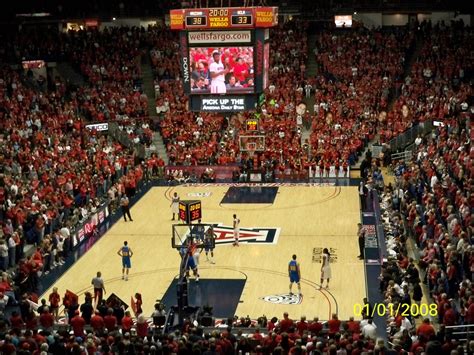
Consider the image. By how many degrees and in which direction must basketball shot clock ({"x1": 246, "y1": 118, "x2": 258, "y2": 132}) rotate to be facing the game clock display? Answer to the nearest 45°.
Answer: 0° — it already faces it

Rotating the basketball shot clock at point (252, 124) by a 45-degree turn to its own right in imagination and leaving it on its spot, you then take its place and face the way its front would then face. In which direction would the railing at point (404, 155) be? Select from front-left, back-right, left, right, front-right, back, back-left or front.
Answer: back-left

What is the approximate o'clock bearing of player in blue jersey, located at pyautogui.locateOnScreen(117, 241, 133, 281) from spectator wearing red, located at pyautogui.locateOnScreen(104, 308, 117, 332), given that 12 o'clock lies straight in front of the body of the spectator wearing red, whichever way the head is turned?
The player in blue jersey is roughly at 12 o'clock from the spectator wearing red.

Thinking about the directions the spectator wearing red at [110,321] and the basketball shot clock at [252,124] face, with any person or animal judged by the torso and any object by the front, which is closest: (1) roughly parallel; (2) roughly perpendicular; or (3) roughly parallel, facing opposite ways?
roughly parallel, facing opposite ways

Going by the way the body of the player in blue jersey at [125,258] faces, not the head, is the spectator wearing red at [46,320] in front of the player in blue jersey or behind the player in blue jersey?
behind

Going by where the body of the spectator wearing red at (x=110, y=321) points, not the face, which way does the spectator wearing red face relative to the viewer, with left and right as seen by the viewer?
facing away from the viewer

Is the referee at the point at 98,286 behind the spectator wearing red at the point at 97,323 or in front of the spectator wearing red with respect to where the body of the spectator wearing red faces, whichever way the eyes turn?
in front

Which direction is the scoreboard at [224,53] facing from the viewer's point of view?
toward the camera

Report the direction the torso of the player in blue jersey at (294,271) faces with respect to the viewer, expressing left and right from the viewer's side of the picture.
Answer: facing away from the viewer

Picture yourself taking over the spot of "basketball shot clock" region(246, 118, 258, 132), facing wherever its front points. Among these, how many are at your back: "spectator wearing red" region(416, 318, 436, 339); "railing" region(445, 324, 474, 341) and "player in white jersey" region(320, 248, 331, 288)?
0

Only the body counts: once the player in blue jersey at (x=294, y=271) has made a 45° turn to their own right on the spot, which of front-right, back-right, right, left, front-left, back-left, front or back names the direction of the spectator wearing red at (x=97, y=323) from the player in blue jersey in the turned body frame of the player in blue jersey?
back

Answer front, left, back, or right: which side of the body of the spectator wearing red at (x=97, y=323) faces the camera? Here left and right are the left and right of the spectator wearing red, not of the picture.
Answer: back

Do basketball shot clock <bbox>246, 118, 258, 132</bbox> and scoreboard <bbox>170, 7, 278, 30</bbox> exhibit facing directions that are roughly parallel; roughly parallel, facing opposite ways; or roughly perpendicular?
roughly parallel
